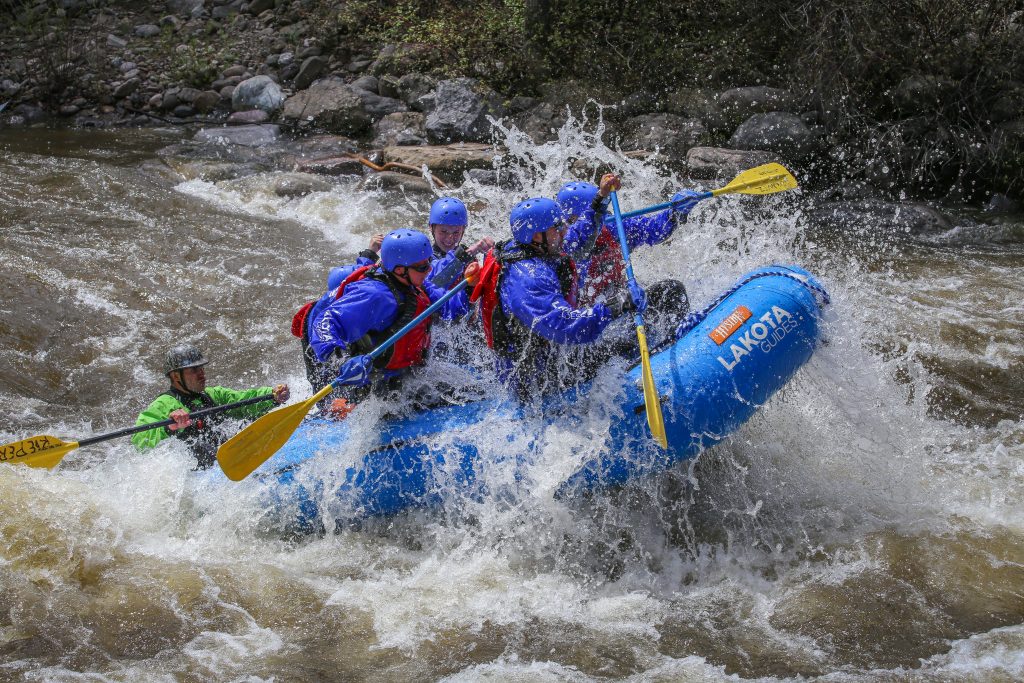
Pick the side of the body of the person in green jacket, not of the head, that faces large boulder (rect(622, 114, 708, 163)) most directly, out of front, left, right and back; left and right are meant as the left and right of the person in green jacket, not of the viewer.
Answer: left

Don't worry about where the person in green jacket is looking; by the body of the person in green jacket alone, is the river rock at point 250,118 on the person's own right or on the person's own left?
on the person's own left

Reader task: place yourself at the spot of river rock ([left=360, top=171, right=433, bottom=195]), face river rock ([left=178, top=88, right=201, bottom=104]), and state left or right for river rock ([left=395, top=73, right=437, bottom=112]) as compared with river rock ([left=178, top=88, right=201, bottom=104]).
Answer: right

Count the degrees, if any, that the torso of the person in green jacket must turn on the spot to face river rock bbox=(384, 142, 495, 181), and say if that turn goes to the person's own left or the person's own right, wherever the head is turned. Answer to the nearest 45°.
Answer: approximately 90° to the person's own left

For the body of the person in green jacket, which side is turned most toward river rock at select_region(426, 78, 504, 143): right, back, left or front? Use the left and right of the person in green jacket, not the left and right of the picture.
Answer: left

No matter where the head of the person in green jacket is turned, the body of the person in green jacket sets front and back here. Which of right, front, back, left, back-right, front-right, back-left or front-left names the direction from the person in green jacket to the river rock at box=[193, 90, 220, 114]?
back-left

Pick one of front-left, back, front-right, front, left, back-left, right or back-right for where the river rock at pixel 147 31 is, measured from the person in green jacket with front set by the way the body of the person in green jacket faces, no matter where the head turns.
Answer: back-left

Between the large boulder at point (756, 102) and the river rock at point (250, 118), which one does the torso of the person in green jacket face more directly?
the large boulder

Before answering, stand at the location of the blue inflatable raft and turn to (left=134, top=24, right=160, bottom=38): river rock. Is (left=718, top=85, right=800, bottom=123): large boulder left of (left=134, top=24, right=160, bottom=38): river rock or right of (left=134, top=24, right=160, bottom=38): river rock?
right

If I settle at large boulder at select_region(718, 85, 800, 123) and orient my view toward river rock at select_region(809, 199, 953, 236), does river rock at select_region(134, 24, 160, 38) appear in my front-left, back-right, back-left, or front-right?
back-right

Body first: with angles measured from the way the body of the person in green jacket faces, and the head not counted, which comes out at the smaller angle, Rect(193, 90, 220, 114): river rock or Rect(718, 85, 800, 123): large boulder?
the large boulder

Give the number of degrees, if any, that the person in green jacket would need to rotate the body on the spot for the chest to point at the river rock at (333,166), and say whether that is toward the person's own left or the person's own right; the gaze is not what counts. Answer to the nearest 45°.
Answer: approximately 135° to the person's own left

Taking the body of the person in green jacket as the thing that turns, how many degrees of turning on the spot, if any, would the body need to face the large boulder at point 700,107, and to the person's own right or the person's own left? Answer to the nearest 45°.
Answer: approximately 90° to the person's own left
